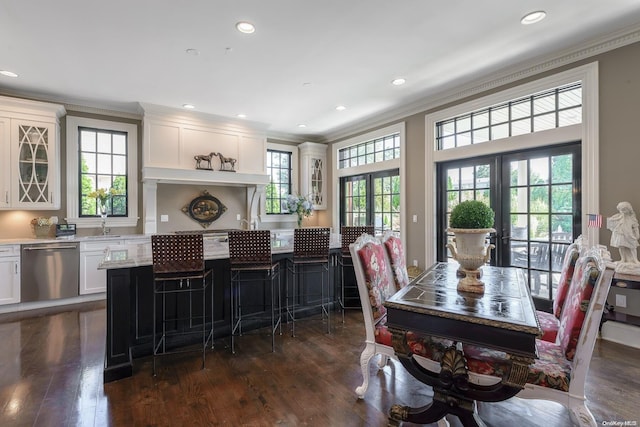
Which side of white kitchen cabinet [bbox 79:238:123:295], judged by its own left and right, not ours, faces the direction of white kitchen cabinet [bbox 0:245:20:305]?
right

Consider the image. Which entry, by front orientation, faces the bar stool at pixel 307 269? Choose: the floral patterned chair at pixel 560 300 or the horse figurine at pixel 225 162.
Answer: the floral patterned chair

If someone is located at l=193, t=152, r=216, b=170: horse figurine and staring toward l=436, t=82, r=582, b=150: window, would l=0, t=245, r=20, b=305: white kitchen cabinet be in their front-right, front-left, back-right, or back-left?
back-right

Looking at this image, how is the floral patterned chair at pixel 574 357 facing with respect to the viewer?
to the viewer's left

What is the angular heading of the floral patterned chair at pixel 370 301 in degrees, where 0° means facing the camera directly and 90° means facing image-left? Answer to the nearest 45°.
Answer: approximately 315°

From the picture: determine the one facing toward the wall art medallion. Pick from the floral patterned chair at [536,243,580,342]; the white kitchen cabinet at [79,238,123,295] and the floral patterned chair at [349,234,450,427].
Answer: the floral patterned chair at [536,243,580,342]

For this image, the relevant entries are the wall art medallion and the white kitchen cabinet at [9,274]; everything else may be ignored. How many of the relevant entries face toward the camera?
2

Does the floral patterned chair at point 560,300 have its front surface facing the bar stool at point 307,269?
yes

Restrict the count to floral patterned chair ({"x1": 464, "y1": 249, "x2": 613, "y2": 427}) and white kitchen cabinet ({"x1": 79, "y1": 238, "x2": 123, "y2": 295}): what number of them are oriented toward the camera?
1
